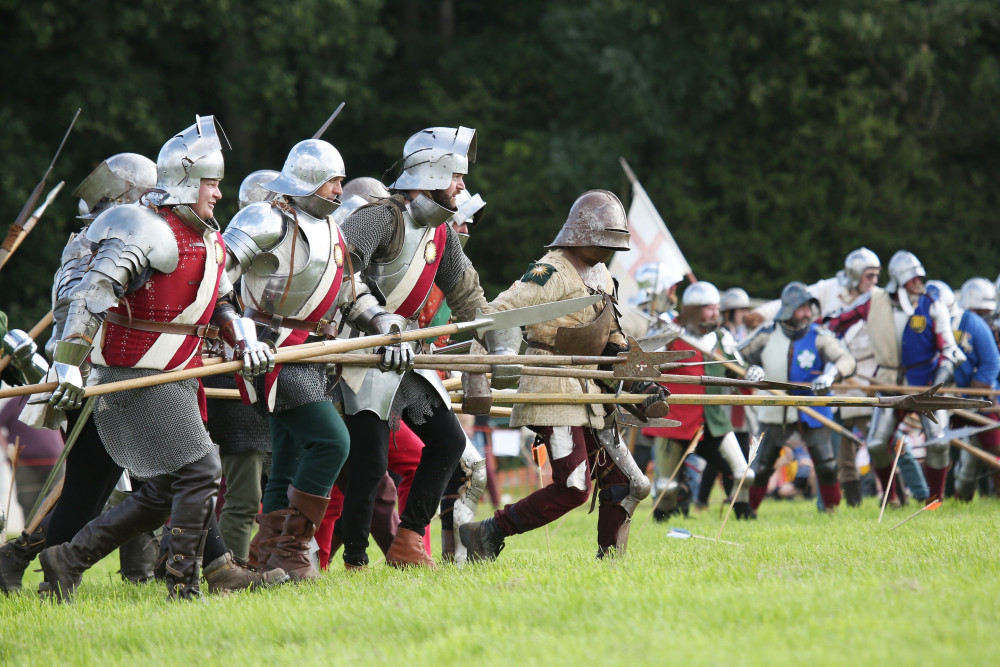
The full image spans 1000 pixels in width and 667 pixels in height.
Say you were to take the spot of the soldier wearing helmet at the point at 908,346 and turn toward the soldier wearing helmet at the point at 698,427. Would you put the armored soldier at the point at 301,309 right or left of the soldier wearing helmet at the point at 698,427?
left

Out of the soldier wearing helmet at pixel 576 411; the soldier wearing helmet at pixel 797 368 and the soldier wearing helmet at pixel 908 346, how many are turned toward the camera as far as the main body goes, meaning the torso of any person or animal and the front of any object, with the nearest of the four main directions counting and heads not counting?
2

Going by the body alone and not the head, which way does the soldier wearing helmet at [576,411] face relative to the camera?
to the viewer's right

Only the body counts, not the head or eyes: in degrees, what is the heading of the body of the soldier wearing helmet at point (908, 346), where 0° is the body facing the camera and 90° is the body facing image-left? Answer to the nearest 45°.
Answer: approximately 0°

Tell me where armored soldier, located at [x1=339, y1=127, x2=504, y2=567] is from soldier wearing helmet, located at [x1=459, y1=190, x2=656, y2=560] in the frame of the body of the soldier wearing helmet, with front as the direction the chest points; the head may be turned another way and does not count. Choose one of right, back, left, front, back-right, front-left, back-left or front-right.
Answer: back

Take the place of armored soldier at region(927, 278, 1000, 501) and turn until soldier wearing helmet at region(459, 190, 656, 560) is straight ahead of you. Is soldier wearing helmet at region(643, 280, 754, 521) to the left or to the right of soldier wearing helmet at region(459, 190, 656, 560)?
right
